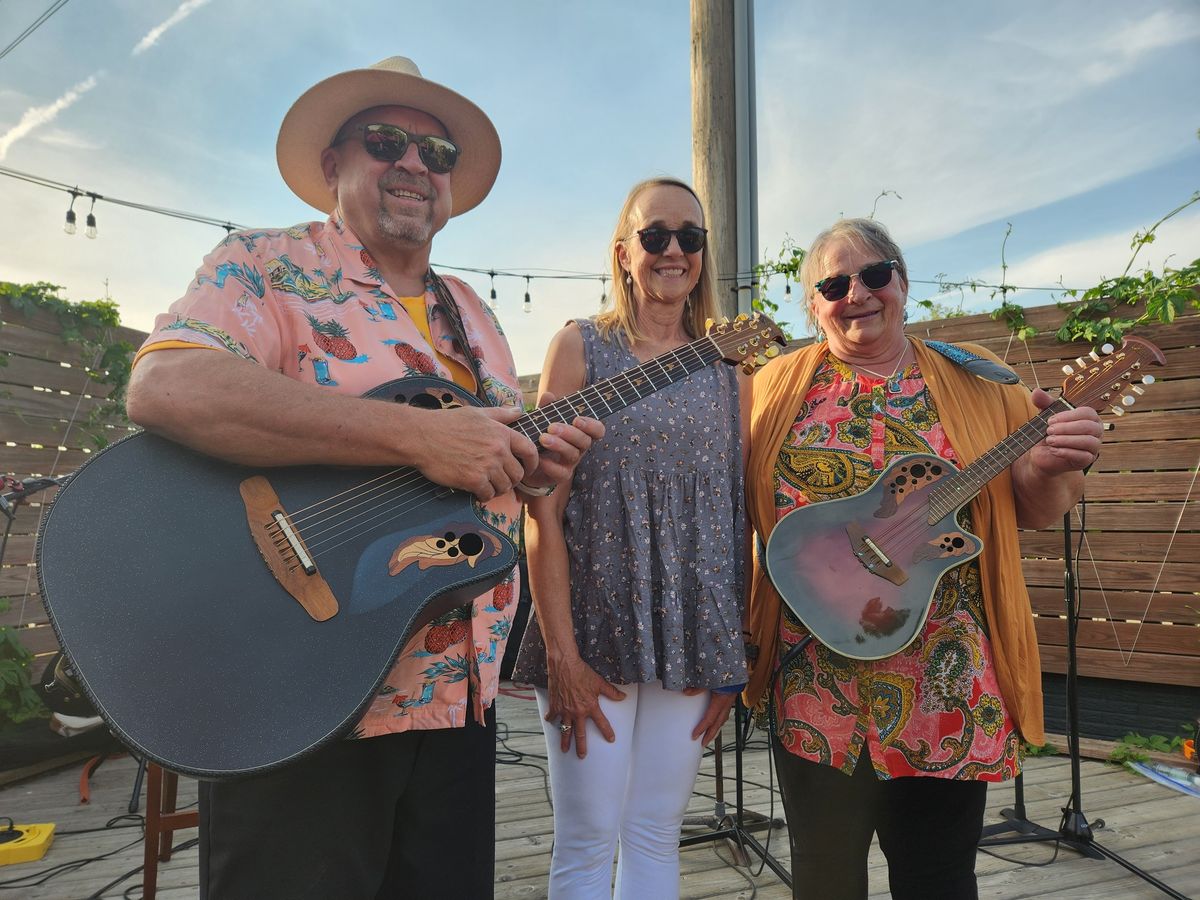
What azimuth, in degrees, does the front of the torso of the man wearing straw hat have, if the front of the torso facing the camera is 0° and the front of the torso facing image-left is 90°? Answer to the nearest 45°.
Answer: approximately 315°

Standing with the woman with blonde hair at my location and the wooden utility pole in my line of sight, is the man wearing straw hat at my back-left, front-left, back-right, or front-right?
back-left

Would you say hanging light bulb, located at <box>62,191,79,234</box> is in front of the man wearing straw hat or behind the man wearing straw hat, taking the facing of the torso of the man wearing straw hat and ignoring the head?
behind

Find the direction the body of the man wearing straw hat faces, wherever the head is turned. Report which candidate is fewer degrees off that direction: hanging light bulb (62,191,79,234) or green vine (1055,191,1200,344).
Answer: the green vine

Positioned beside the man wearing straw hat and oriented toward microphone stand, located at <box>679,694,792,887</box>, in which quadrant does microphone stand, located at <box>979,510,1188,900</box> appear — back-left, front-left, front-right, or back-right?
front-right

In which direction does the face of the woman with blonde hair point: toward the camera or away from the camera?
toward the camera

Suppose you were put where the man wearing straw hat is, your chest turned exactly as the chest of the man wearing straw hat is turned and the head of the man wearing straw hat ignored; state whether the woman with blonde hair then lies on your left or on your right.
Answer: on your left

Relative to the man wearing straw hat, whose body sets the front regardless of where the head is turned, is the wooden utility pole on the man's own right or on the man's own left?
on the man's own left
